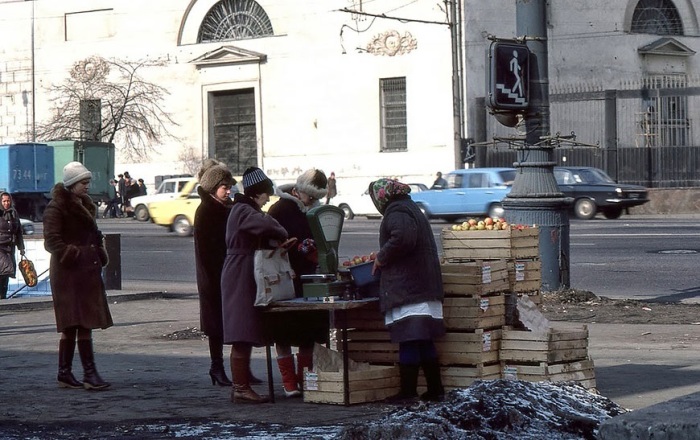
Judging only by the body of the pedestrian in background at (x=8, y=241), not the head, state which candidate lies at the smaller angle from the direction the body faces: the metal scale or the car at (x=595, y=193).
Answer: the metal scale

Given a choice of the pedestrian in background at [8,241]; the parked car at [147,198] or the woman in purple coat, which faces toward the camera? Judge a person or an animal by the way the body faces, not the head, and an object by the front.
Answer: the pedestrian in background

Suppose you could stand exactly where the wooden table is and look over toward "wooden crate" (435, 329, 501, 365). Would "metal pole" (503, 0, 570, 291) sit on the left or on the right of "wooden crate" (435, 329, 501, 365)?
left

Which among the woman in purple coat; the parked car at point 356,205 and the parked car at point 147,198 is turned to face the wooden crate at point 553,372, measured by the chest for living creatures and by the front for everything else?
the woman in purple coat

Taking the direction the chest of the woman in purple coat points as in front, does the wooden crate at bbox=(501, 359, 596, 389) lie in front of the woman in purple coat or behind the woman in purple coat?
in front

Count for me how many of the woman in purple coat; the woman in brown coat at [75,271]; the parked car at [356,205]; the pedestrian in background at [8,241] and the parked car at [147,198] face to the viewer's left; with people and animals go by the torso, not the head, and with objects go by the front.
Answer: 2

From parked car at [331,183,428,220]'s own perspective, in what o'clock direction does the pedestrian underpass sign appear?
The pedestrian underpass sign is roughly at 9 o'clock from the parked car.

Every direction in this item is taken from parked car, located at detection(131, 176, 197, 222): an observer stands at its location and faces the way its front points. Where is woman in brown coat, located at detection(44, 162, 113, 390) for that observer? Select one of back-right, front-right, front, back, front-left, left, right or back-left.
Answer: left

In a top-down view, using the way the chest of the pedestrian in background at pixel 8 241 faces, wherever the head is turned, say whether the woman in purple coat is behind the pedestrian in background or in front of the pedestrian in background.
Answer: in front

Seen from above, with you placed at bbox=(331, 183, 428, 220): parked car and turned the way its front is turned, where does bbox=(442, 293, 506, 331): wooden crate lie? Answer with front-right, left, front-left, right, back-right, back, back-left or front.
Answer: left

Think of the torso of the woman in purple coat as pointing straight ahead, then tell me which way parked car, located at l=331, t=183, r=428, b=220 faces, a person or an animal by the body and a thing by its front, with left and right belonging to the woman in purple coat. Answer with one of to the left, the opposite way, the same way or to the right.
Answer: the opposite way

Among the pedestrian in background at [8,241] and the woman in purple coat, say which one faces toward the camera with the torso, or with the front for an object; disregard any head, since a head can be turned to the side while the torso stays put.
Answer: the pedestrian in background

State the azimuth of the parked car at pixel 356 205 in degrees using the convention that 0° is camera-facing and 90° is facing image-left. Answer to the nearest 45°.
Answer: approximately 90°

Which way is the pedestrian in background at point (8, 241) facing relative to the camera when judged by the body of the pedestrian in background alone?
toward the camera

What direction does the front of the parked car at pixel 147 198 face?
to the viewer's left

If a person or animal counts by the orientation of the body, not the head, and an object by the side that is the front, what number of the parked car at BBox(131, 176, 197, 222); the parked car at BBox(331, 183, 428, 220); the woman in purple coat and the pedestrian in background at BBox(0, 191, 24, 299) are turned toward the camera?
1

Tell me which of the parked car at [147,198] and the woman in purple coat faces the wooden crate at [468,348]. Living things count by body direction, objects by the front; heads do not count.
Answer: the woman in purple coat

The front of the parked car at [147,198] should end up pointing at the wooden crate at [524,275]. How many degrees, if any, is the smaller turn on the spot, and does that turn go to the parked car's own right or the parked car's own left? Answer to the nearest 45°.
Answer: approximately 90° to the parked car's own left

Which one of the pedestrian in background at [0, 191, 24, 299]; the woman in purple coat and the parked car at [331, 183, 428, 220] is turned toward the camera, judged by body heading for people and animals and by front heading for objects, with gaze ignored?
the pedestrian in background
